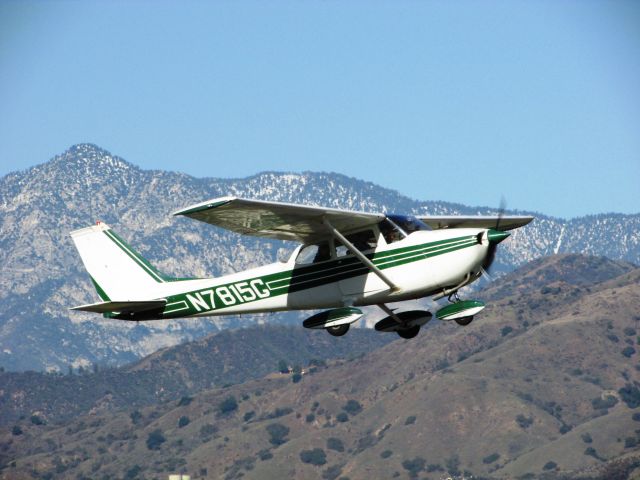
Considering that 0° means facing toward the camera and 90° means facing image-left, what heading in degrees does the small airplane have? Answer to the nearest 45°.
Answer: approximately 315°
